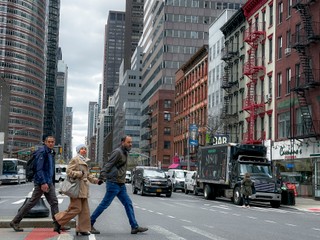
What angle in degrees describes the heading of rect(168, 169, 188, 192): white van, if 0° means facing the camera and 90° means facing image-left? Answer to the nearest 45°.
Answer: approximately 315°

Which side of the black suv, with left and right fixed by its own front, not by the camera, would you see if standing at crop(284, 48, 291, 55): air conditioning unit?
left

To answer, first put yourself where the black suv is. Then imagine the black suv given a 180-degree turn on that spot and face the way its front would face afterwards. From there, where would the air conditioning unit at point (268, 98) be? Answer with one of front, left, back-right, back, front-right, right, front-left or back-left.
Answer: right

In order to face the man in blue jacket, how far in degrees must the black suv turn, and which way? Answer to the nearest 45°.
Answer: approximately 45° to its right

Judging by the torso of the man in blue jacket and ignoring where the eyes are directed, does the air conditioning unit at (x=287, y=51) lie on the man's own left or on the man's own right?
on the man's own left

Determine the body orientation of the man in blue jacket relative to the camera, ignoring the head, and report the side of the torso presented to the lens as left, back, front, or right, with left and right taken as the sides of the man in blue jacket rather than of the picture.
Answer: right

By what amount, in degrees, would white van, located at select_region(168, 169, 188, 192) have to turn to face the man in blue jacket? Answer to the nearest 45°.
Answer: approximately 45° to its right
